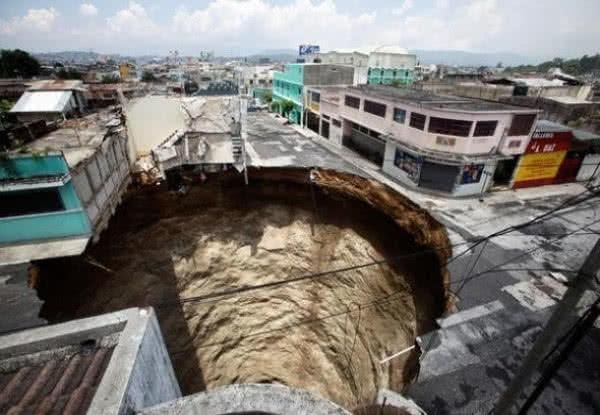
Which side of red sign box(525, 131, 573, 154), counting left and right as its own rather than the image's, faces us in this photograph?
front

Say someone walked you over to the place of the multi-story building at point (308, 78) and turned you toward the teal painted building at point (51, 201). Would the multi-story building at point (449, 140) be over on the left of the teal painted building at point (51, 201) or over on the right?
left

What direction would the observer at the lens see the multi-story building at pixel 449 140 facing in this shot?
facing the viewer

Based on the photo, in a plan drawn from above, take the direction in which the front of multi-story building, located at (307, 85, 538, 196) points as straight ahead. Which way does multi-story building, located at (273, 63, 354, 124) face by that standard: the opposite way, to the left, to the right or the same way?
the same way

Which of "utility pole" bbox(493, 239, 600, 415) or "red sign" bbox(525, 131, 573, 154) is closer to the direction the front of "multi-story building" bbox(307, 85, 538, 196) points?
the utility pole

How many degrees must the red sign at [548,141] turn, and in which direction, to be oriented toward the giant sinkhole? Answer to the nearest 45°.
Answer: approximately 45° to its right

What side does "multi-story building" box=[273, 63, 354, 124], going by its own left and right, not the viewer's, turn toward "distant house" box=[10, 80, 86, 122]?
front

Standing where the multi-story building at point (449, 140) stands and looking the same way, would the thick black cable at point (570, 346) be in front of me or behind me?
in front

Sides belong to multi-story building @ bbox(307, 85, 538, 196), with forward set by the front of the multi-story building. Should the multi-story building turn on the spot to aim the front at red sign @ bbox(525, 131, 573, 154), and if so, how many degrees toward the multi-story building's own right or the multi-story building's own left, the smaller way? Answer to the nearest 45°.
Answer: approximately 135° to the multi-story building's own left

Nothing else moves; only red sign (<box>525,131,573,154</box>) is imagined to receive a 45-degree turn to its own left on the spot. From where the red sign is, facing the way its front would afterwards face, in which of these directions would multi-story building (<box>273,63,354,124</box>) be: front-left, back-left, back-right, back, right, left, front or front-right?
back-right

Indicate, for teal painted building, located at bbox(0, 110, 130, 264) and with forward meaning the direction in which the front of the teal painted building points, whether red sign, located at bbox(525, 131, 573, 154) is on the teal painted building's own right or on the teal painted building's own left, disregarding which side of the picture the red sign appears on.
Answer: on the teal painted building's own left
